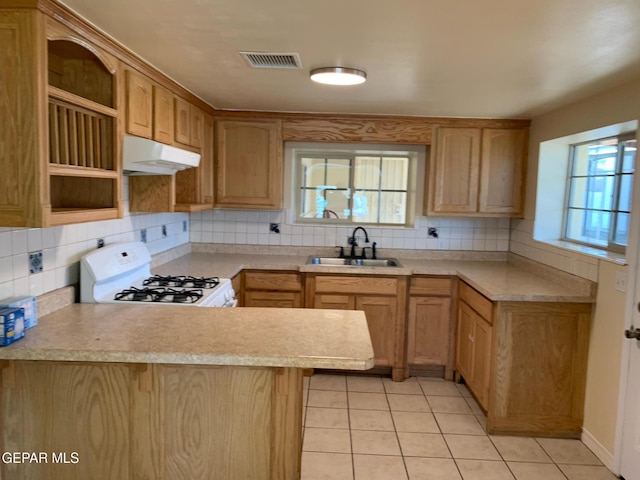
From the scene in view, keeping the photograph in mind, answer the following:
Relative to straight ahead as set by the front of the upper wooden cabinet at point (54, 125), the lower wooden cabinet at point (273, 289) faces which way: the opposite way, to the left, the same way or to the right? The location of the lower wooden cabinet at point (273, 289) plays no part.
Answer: to the right

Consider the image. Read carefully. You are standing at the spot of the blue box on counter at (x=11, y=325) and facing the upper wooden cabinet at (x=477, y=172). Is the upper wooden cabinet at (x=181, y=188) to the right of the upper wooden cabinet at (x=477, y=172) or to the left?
left

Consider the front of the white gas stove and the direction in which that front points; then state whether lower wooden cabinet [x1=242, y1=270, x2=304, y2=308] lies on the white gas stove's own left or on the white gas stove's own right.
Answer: on the white gas stove's own left

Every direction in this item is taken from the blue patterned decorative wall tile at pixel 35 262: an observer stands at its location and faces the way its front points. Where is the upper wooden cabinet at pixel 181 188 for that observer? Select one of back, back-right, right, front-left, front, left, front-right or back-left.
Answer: left

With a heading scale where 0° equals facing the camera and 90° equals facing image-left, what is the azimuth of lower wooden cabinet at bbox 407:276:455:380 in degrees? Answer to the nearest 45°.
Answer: approximately 0°

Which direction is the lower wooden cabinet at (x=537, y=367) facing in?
to the viewer's left

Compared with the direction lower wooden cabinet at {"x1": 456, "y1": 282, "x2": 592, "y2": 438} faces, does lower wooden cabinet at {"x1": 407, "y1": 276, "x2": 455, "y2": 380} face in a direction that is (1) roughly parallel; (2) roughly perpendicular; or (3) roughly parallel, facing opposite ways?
roughly perpendicular

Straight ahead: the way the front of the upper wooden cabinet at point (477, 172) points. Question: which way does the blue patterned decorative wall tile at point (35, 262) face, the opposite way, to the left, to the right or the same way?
to the left

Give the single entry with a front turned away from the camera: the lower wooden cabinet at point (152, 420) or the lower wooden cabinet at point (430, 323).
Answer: the lower wooden cabinet at point (152, 420)

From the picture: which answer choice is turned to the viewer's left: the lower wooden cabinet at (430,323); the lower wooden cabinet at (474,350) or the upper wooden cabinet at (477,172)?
the lower wooden cabinet at (474,350)

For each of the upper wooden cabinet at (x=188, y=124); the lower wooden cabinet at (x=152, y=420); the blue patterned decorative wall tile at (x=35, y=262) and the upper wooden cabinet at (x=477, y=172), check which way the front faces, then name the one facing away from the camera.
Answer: the lower wooden cabinet

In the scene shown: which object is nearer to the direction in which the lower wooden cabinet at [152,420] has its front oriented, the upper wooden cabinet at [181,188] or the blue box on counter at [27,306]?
the upper wooden cabinet

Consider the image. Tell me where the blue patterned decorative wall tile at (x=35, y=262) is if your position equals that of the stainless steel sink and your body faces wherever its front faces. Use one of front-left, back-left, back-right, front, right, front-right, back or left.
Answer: front-right
